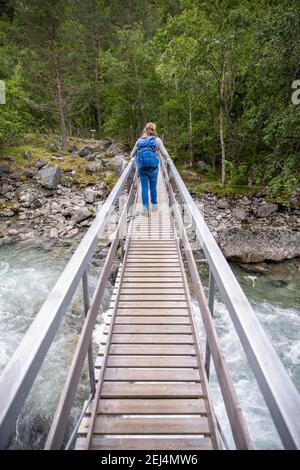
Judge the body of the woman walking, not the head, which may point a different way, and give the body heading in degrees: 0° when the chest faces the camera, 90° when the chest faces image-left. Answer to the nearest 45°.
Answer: approximately 180°
